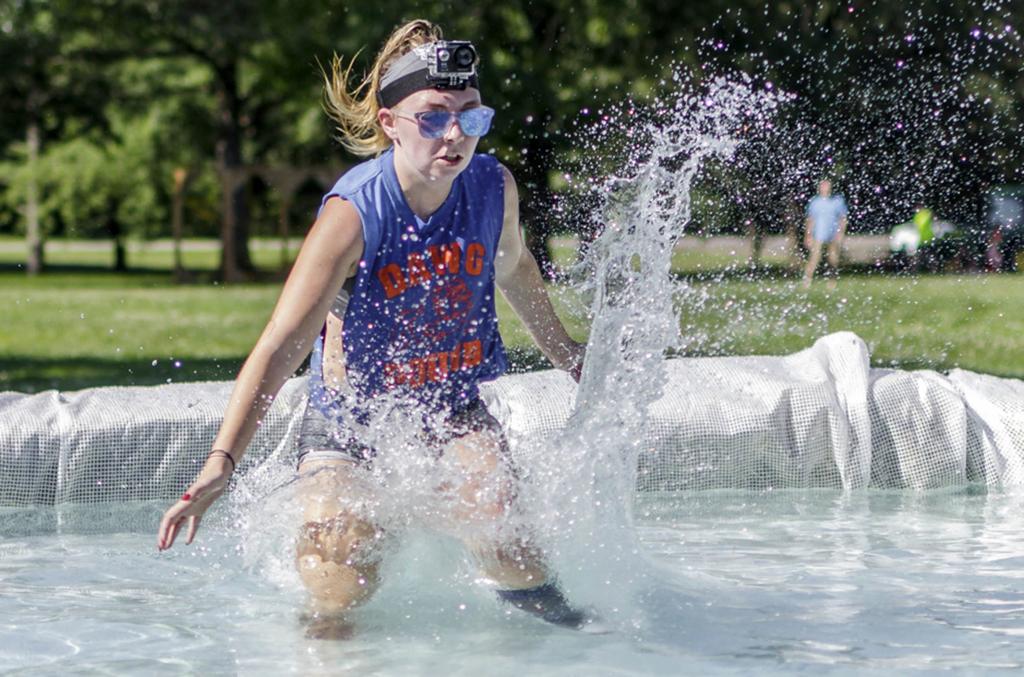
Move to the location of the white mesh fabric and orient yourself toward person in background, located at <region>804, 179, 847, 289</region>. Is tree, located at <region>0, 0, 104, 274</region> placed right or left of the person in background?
left

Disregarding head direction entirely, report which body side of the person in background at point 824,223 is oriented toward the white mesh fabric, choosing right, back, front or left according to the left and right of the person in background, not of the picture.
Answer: front

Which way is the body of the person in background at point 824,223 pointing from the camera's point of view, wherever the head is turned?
toward the camera

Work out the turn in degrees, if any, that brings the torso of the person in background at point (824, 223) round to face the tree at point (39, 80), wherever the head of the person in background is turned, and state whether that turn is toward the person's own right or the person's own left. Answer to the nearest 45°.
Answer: approximately 90° to the person's own right

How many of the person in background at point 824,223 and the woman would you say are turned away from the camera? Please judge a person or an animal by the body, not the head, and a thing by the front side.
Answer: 0

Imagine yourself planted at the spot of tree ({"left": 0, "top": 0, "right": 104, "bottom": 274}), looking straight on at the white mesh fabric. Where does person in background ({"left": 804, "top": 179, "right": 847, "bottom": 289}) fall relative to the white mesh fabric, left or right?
left

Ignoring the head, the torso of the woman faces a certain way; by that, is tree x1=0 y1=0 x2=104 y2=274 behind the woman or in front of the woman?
behind

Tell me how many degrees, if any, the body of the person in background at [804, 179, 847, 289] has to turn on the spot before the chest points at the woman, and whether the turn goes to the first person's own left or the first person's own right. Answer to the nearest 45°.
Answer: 0° — they already face them

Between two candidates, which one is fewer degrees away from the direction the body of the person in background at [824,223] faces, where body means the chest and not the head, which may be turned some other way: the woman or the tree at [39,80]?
the woman

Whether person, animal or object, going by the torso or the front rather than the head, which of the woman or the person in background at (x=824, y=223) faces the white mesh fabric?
the person in background
